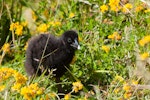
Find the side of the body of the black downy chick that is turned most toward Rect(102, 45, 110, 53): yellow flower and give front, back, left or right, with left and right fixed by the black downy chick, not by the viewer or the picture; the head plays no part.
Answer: front

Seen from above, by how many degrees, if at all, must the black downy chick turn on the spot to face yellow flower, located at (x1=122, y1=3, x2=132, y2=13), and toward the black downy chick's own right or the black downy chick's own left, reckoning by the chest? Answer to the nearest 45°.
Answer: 0° — it already faces it

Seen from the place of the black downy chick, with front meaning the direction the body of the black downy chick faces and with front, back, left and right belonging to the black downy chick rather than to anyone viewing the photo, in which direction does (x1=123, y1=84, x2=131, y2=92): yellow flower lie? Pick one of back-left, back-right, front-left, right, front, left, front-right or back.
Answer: front-right

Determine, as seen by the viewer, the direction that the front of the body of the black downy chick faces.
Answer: to the viewer's right

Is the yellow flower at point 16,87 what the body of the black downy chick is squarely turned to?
no

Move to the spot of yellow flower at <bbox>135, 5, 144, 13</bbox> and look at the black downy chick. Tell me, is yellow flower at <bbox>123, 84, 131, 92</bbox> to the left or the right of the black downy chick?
left

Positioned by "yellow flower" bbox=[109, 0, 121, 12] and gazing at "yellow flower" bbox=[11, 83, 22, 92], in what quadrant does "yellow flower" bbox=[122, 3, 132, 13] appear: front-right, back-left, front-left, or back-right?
back-left

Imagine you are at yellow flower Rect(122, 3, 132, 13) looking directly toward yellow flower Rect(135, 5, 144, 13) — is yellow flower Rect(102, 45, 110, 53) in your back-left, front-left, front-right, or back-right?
back-right
